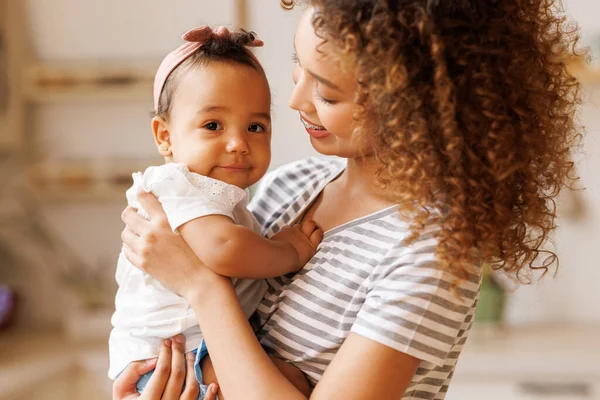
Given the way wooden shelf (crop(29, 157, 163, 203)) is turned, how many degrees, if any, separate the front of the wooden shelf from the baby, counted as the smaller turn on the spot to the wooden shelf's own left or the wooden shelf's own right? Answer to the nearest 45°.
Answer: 0° — it already faces them

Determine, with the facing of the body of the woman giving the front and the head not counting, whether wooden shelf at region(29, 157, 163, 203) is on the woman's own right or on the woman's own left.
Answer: on the woman's own right

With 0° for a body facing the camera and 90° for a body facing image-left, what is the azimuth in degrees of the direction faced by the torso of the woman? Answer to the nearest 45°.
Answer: approximately 45°

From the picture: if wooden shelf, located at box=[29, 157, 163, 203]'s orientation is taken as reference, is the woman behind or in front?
in front
